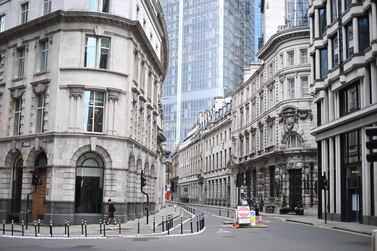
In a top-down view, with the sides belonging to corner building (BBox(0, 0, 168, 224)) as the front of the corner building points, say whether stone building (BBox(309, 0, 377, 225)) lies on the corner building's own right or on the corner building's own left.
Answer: on the corner building's own left

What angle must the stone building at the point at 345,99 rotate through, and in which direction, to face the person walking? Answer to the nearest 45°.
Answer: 0° — it already faces them

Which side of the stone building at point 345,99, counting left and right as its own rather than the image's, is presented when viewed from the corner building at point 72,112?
front

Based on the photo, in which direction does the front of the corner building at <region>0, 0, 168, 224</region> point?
toward the camera

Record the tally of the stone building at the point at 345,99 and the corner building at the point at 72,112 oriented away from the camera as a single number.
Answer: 0

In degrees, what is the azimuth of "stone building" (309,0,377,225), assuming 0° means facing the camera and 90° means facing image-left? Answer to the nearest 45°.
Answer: approximately 45°

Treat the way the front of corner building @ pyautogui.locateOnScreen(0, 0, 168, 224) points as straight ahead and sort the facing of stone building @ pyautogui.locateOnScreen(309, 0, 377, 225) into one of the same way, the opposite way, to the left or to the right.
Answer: to the right
